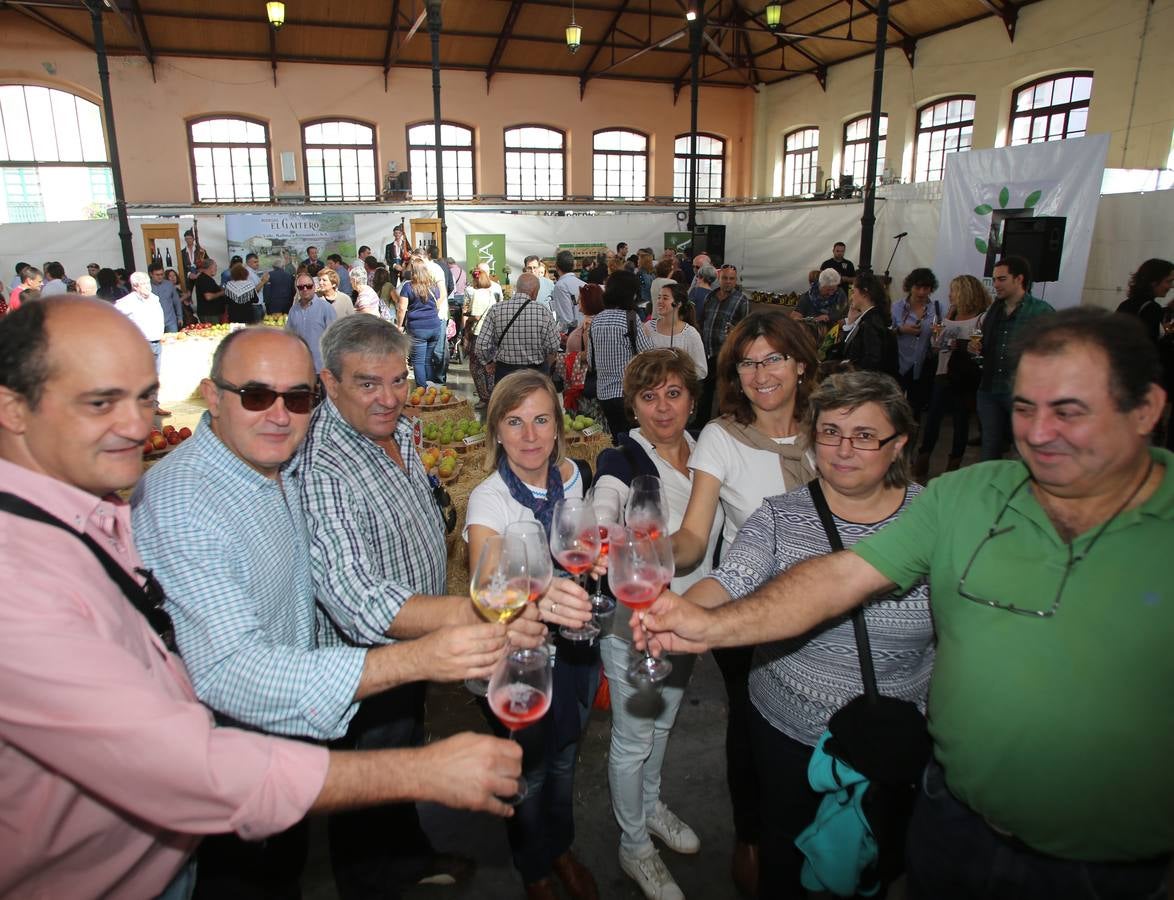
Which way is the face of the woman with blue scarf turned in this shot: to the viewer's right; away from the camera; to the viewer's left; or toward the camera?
toward the camera

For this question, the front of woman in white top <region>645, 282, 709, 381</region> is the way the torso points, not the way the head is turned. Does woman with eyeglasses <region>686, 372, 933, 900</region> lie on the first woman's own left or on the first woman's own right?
on the first woman's own left

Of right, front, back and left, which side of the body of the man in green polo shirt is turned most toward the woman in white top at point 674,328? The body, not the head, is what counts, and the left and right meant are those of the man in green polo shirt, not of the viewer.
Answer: right

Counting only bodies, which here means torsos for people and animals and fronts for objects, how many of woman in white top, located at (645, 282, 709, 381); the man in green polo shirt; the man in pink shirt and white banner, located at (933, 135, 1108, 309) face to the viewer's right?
1

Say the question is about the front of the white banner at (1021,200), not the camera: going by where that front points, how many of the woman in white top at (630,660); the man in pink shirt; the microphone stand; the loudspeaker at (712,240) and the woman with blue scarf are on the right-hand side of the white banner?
2

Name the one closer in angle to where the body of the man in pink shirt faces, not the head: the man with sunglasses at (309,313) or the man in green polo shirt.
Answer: the man in green polo shirt

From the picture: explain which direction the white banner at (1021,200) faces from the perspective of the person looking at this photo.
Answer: facing the viewer and to the left of the viewer

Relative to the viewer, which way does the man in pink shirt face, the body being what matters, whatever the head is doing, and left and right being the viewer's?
facing to the right of the viewer

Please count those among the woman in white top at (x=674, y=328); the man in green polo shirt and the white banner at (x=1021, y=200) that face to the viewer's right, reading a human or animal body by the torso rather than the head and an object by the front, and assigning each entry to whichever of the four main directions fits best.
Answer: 0

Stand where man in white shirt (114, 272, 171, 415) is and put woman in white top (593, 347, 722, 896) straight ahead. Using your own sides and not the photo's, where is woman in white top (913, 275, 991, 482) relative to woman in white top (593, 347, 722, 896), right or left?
left

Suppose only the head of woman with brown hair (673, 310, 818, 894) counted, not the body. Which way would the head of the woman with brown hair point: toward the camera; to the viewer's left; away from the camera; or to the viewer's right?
toward the camera

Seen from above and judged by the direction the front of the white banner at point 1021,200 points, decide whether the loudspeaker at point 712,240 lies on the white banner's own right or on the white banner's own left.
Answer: on the white banner's own right

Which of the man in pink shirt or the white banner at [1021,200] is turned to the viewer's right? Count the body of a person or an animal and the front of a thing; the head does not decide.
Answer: the man in pink shirt

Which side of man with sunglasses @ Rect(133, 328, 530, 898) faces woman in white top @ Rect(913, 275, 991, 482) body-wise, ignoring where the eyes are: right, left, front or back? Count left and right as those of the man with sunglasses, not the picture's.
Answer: left

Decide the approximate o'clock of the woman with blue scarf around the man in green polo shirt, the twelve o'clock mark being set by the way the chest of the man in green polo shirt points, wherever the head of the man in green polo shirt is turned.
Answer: The woman with blue scarf is roughly at 2 o'clock from the man in green polo shirt.

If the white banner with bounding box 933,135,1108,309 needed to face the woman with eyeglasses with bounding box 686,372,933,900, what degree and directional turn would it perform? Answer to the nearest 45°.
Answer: approximately 45° to its left

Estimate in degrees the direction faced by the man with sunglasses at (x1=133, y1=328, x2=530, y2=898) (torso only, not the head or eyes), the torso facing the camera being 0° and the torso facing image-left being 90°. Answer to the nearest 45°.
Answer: approximately 315°
